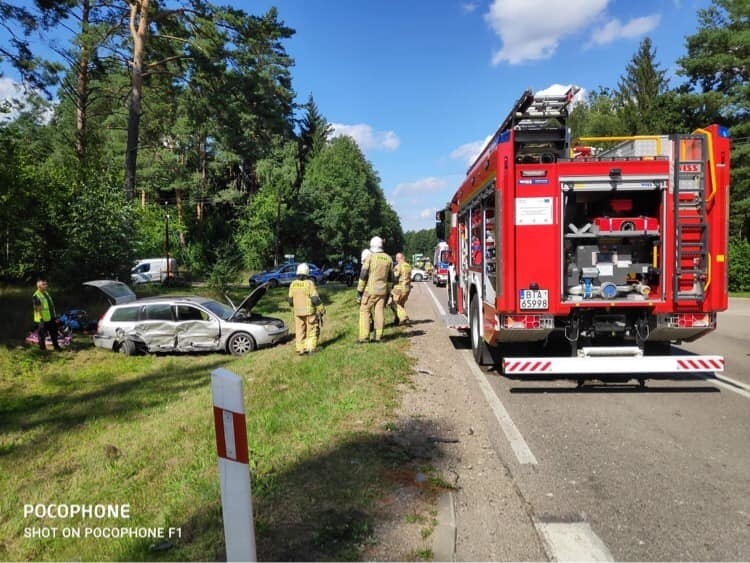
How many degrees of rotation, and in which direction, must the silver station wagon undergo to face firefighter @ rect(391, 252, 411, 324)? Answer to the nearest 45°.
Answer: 0° — it already faces them

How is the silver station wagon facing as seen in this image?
to the viewer's right

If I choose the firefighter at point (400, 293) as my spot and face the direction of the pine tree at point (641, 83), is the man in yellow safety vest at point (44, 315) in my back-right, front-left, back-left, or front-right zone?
back-left

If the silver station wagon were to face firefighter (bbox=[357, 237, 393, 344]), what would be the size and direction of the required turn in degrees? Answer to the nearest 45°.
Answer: approximately 45° to its right

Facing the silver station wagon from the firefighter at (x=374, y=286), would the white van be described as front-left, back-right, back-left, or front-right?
front-right

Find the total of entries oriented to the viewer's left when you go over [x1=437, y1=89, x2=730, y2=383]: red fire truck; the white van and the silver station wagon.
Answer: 1

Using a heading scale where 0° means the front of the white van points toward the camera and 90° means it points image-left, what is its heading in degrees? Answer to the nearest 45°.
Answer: approximately 90°

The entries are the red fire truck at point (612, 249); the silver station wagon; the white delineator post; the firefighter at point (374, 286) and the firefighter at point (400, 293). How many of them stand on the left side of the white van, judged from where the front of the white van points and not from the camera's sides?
5

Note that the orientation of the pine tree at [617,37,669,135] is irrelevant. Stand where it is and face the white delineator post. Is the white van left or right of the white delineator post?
right

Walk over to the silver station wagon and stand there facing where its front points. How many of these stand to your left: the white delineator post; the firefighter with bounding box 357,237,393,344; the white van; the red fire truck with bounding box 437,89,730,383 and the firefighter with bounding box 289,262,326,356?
1

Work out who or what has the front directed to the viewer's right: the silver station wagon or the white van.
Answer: the silver station wagon

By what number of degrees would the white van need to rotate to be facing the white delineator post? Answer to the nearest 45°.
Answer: approximately 90° to its left

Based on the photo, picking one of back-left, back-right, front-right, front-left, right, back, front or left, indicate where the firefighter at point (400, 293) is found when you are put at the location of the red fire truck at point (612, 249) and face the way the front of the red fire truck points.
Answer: front-left

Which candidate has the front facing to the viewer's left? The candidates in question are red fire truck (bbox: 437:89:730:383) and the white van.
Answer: the white van

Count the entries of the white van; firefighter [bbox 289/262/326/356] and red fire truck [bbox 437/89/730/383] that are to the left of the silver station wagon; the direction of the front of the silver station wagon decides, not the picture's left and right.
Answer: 1

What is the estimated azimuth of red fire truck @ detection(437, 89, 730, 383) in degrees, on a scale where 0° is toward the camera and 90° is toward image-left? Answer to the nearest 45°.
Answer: approximately 180°

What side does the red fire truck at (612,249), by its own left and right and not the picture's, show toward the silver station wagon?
left
